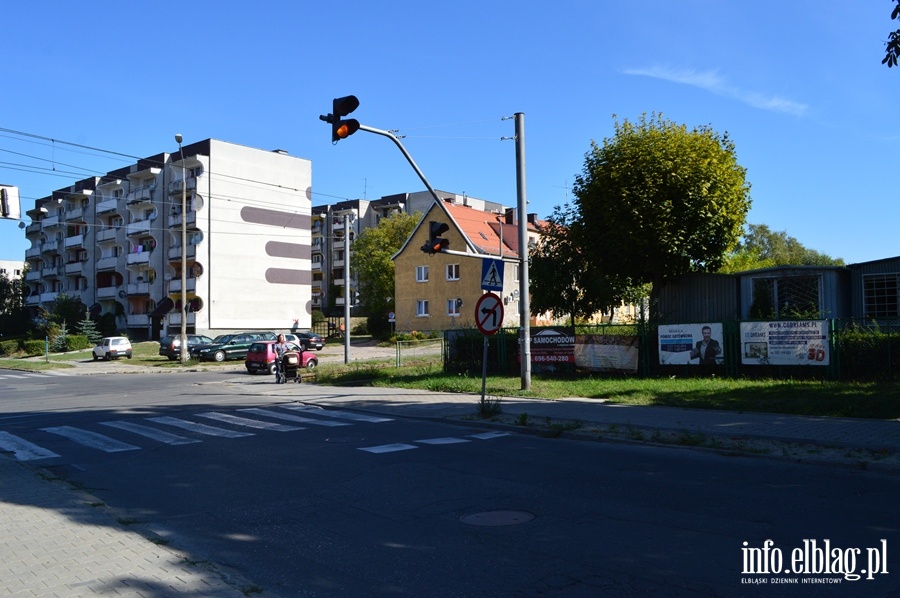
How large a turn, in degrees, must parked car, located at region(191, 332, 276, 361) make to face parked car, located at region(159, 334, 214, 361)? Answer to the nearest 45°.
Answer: approximately 45° to its right

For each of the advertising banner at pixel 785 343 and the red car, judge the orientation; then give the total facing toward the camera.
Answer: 1

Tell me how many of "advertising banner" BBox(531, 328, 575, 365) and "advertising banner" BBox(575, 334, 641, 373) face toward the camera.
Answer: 2

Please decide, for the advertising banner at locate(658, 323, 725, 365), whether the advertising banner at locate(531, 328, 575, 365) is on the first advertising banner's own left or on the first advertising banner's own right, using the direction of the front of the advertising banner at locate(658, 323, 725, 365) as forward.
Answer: on the first advertising banner's own right

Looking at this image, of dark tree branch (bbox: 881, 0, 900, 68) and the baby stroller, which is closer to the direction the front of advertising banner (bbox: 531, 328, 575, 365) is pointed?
the dark tree branch

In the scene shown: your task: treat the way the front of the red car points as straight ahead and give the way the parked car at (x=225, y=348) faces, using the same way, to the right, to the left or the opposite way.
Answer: the opposite way

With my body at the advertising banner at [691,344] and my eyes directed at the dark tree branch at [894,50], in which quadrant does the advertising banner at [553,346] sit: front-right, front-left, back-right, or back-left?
back-right
